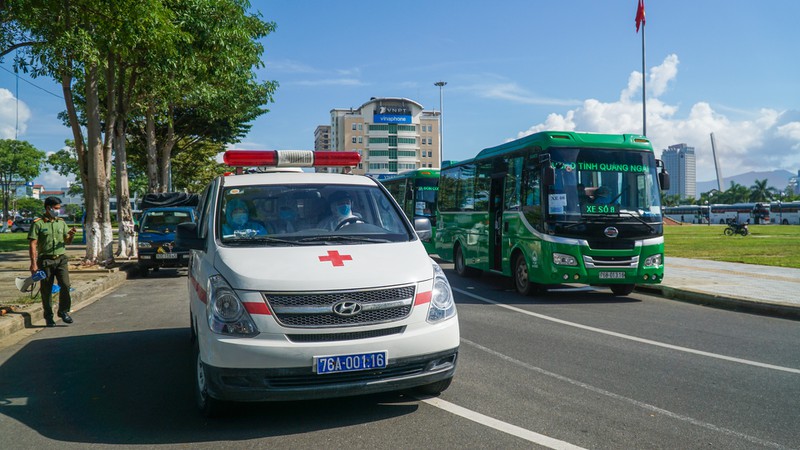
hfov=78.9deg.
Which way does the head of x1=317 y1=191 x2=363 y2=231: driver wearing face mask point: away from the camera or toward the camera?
toward the camera

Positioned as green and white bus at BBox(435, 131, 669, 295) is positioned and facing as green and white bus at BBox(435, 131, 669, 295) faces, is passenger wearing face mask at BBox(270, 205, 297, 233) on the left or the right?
on its right

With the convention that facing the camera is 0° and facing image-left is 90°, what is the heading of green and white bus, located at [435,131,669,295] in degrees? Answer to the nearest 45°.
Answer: approximately 315°

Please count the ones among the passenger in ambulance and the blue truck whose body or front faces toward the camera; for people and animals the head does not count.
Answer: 2

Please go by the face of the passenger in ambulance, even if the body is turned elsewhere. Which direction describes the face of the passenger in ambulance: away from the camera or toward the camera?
toward the camera

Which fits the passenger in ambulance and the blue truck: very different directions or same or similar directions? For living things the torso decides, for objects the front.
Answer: same or similar directions

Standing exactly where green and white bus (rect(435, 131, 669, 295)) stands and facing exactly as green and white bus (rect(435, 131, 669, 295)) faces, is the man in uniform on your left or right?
on your right

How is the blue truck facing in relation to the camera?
toward the camera

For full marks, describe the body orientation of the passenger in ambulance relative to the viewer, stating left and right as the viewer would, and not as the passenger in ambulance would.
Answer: facing the viewer

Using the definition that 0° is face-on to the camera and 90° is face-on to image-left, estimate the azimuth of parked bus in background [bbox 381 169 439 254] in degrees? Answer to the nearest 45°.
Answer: approximately 315°

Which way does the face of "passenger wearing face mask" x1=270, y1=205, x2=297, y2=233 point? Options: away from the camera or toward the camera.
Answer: toward the camera

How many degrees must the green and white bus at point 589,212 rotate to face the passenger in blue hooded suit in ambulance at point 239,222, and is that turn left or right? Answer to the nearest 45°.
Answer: approximately 90° to its right

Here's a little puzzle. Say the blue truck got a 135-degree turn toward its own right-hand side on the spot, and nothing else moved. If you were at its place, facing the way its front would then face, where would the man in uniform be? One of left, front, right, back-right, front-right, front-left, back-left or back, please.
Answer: back-left

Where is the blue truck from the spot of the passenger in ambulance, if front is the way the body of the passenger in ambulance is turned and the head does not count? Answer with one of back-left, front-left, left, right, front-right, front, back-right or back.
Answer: back

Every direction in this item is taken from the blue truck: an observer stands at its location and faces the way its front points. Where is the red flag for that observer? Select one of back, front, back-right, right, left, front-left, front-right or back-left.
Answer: left

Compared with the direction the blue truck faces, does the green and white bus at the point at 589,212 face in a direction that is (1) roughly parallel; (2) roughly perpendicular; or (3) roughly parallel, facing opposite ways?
roughly parallel
